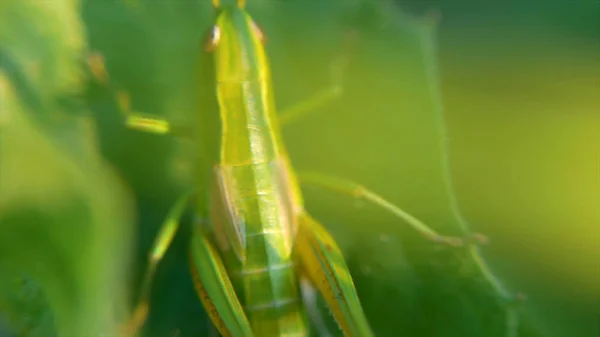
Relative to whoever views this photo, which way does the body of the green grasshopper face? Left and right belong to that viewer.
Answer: facing away from the viewer
